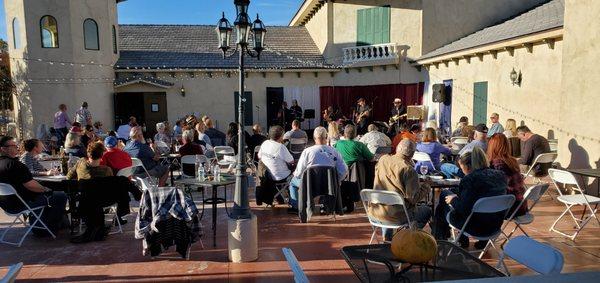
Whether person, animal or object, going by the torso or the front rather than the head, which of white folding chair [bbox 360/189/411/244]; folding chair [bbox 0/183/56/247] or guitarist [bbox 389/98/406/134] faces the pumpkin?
the guitarist

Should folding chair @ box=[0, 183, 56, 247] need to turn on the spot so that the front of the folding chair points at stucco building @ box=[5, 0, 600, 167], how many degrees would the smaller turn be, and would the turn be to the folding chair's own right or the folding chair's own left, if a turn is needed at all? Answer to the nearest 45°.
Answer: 0° — it already faces it

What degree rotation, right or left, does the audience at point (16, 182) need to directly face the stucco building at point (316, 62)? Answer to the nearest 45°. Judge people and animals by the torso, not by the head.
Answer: approximately 45° to their left

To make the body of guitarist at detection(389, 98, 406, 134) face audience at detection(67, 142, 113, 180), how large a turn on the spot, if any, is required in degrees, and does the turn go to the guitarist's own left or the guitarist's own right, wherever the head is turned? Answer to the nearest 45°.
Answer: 0° — they already face them

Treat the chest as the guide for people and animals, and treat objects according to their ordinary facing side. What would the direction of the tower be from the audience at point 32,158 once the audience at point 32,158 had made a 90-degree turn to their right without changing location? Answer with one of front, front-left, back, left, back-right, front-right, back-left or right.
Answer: back

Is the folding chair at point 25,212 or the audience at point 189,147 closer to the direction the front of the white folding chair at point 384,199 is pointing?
the audience

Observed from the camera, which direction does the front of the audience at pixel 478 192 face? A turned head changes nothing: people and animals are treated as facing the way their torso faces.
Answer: facing away from the viewer and to the left of the viewer

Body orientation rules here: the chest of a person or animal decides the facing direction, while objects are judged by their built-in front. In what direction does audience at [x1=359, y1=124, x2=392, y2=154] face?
away from the camera

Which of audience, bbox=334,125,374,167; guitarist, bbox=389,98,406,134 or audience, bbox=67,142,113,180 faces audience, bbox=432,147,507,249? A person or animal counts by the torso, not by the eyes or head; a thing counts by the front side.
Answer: the guitarist

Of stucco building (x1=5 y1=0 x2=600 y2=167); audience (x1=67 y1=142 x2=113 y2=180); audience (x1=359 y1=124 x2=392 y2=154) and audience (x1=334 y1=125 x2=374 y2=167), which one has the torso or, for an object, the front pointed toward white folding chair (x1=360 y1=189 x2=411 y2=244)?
the stucco building

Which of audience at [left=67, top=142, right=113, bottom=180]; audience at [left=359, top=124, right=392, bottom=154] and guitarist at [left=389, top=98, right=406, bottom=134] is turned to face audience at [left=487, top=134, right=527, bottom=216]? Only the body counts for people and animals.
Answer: the guitarist

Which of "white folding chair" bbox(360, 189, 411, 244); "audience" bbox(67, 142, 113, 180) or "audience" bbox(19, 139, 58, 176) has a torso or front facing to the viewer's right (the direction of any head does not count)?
"audience" bbox(19, 139, 58, 176)
